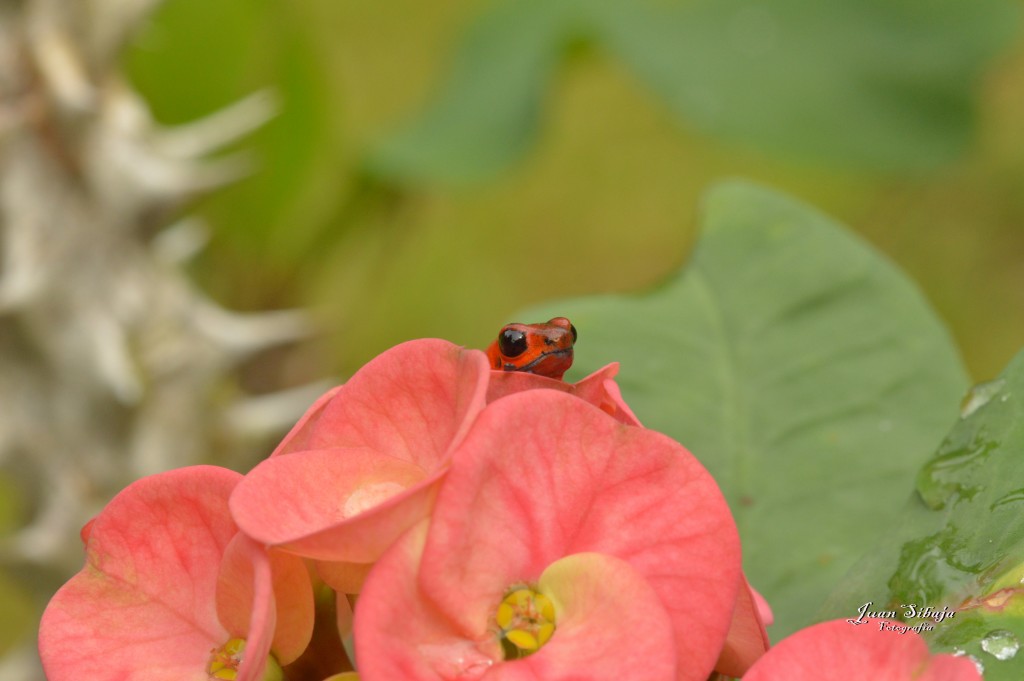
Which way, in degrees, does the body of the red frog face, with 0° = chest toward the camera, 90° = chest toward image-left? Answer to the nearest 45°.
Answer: approximately 315°

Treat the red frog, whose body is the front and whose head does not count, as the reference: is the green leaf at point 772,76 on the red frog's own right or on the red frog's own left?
on the red frog's own left
